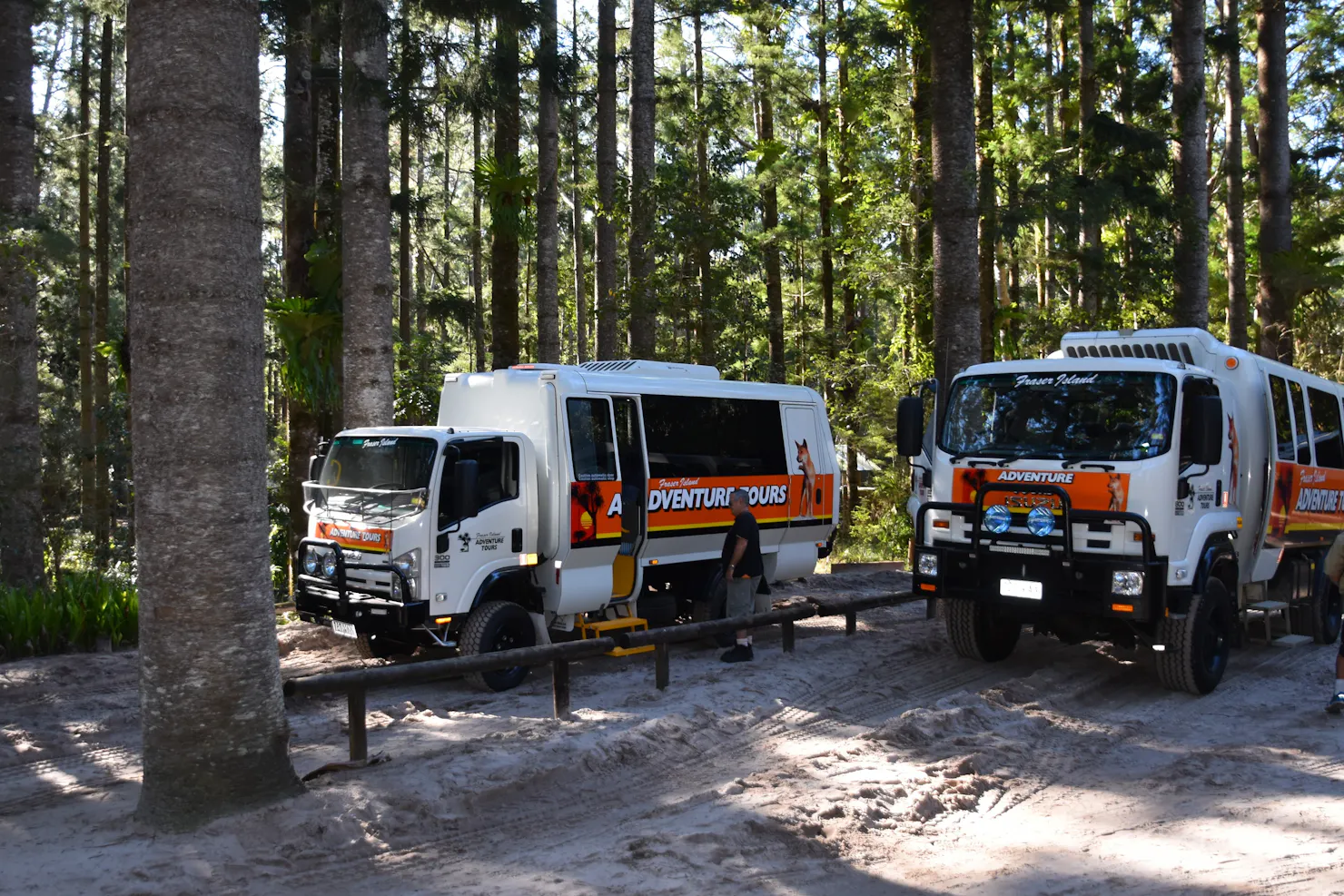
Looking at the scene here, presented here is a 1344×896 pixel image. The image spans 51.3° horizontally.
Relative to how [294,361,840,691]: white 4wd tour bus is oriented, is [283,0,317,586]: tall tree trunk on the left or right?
on its right

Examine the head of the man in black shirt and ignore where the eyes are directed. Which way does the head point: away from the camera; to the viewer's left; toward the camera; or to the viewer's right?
to the viewer's left

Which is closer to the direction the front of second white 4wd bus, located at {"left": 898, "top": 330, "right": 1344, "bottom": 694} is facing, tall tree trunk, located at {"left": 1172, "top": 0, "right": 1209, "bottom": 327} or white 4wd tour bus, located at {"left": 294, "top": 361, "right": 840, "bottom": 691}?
the white 4wd tour bus

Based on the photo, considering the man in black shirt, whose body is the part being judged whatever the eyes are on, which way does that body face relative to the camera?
to the viewer's left

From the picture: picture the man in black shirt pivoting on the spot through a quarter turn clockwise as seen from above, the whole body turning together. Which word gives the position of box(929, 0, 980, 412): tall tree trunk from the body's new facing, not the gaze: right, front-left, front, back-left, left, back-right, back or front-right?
front-right

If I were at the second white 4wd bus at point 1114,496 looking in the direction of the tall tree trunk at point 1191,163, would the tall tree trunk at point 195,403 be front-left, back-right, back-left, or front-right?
back-left

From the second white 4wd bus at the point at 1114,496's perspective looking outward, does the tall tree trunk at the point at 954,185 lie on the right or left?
on its right

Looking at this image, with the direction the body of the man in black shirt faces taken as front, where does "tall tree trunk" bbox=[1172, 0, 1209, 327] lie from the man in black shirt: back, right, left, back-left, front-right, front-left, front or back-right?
back-right

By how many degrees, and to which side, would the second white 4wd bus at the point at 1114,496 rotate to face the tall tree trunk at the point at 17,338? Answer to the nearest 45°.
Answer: approximately 45° to its right

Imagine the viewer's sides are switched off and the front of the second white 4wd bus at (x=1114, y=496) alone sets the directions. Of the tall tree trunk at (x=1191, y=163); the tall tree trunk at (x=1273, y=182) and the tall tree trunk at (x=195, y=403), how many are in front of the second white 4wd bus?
1

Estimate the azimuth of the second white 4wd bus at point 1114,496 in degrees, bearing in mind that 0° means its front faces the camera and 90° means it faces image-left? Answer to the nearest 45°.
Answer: approximately 45°
